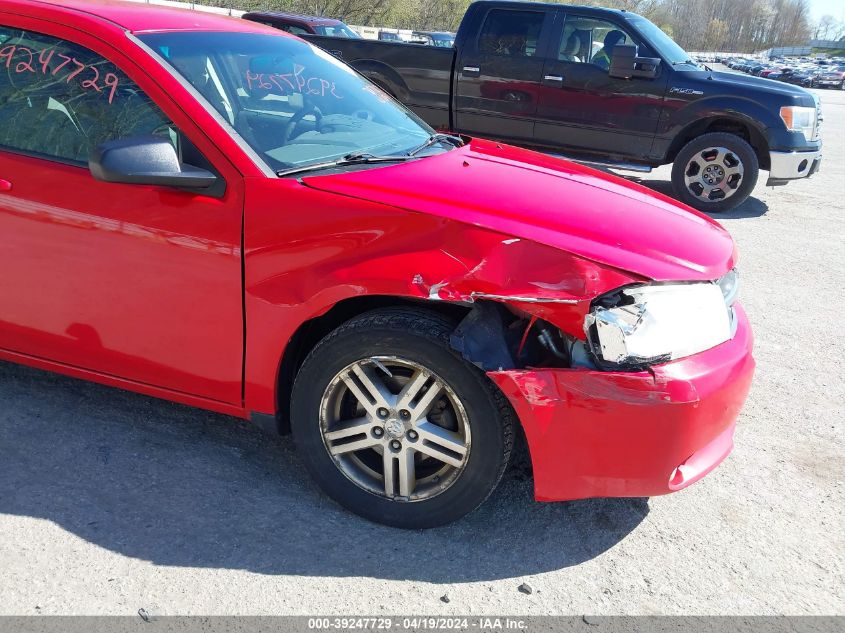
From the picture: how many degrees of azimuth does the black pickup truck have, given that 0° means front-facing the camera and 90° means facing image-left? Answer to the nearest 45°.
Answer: approximately 270°

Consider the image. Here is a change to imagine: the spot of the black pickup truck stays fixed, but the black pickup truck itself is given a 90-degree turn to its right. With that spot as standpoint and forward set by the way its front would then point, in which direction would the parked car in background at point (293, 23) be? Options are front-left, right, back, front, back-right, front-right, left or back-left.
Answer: back-right

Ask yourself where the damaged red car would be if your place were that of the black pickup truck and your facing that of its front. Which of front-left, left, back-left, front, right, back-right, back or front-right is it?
right
